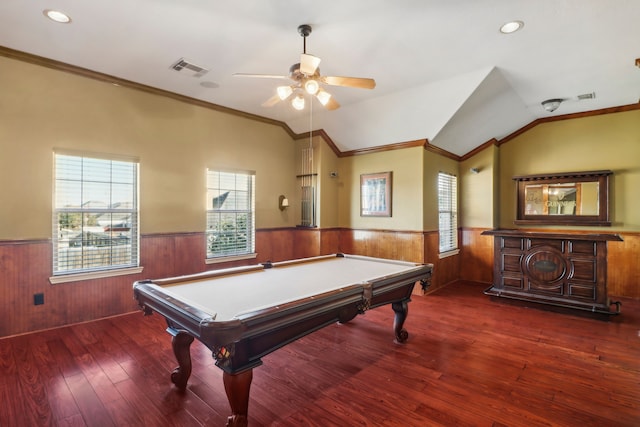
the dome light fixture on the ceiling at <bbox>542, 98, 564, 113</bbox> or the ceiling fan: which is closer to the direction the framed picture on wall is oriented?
the ceiling fan

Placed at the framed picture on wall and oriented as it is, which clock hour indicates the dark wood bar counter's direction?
The dark wood bar counter is roughly at 8 o'clock from the framed picture on wall.

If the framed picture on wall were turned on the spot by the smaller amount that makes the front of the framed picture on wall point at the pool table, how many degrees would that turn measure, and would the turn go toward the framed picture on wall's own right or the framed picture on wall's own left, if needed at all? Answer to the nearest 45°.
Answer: approximately 45° to the framed picture on wall's own left

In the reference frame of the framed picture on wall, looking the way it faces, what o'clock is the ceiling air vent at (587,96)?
The ceiling air vent is roughly at 8 o'clock from the framed picture on wall.

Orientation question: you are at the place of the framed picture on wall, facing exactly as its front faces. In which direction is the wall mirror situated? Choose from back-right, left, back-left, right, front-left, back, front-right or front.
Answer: back-left

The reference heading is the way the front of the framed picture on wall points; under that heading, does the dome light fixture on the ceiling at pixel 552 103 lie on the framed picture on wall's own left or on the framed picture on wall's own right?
on the framed picture on wall's own left

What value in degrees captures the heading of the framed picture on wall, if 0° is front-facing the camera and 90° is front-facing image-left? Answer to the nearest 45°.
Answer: approximately 45°

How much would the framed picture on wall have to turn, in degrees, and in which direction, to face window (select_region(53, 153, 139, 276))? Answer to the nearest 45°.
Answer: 0° — it already faces it
